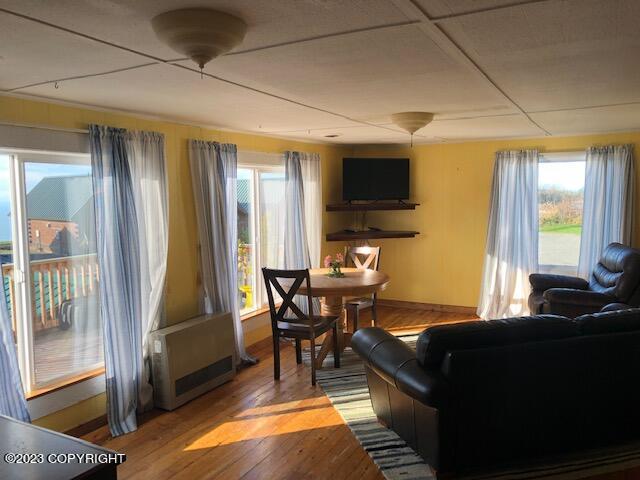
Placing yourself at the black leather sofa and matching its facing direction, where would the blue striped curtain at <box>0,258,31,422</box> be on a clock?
The blue striped curtain is roughly at 10 o'clock from the black leather sofa.

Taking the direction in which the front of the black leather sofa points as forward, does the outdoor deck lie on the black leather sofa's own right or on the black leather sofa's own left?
on the black leather sofa's own left

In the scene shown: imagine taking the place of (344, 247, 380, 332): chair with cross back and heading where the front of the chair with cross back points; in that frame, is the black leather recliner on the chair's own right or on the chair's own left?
on the chair's own left

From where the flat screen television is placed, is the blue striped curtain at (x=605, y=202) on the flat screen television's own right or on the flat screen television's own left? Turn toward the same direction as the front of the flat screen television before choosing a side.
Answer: on the flat screen television's own left

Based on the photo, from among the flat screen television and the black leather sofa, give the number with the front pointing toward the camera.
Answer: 1

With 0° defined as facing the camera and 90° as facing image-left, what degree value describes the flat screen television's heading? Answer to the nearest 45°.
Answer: approximately 0°
